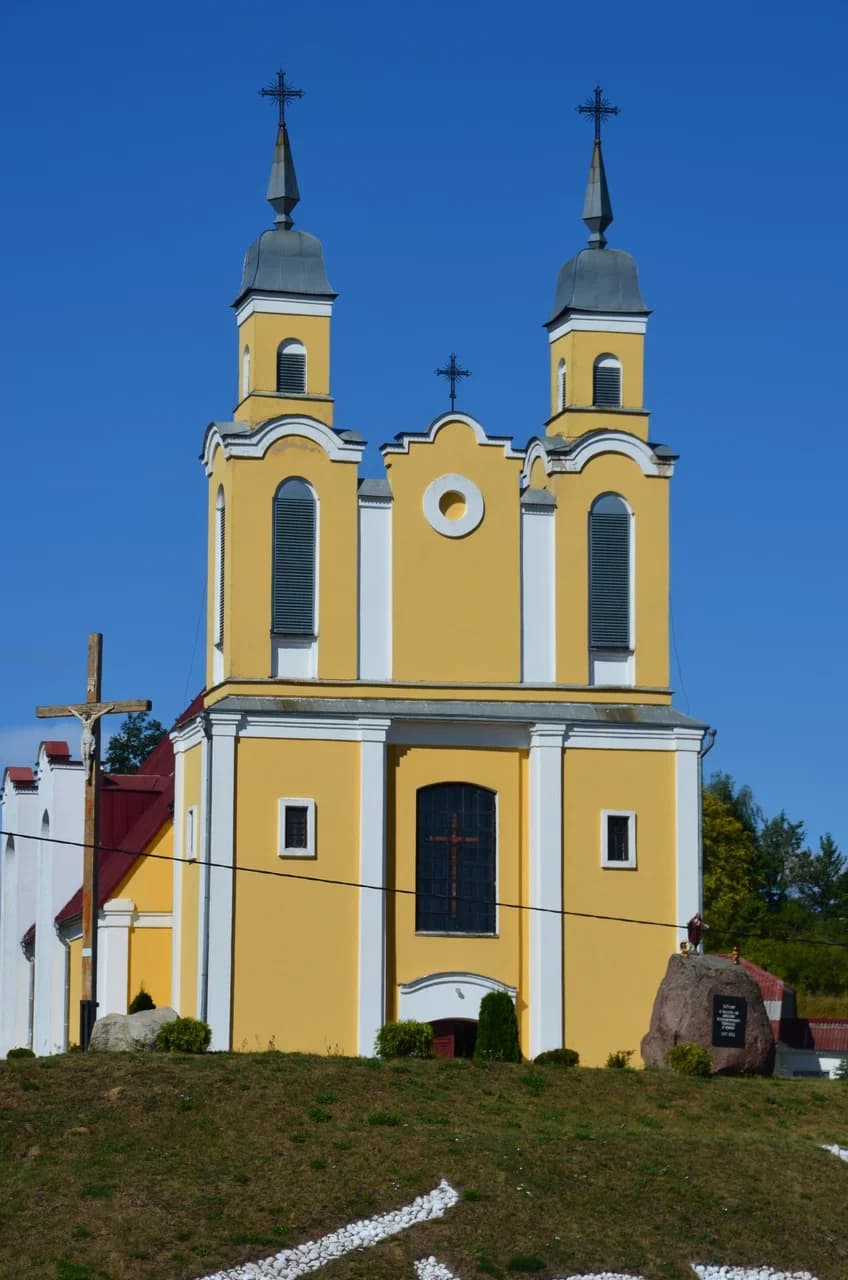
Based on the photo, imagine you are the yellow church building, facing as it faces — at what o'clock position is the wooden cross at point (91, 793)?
The wooden cross is roughly at 2 o'clock from the yellow church building.

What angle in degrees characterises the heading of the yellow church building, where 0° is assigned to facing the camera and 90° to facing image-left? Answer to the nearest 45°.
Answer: approximately 0°

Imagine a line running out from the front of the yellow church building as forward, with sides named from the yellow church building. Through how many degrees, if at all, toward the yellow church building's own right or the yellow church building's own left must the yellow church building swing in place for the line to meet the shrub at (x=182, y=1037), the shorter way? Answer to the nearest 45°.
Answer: approximately 45° to the yellow church building's own right

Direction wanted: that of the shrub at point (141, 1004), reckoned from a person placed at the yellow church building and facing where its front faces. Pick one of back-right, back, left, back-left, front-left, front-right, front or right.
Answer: right

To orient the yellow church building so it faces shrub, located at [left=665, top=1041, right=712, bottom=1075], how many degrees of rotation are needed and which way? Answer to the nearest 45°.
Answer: approximately 45° to its left
